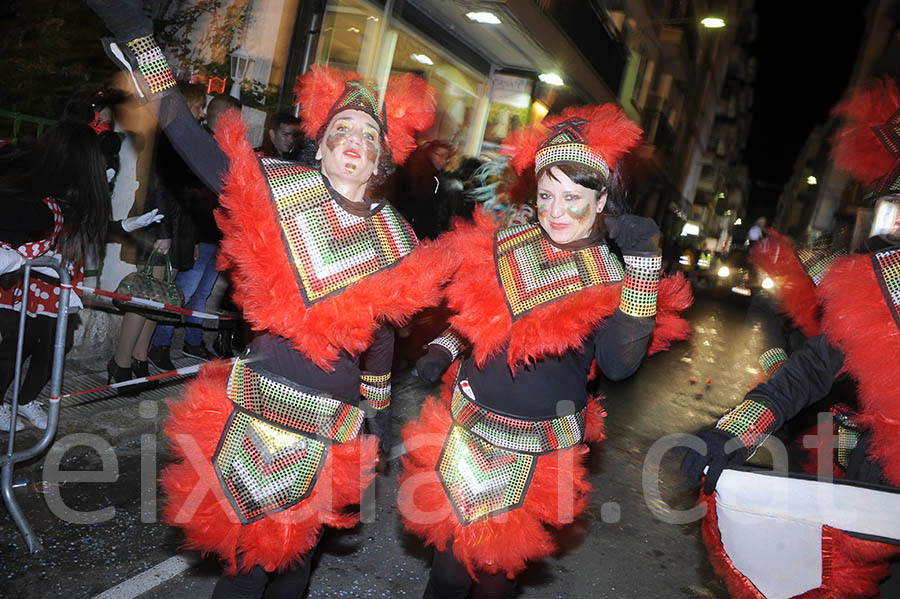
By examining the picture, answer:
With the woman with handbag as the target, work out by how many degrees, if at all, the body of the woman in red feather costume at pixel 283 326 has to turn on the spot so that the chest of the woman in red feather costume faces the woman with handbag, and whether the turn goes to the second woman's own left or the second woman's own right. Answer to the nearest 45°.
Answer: approximately 180°

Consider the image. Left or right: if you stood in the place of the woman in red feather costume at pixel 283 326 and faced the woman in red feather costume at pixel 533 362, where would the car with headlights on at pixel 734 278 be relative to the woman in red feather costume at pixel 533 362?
left

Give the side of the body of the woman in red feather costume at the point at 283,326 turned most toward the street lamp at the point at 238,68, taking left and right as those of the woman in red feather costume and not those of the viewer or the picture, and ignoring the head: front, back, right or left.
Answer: back

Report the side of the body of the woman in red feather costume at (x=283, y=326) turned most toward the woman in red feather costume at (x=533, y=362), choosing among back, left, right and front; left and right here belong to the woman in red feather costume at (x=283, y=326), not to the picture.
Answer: left

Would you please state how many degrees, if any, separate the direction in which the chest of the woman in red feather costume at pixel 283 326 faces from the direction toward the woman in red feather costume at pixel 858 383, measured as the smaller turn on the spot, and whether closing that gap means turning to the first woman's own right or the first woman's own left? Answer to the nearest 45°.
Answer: approximately 90° to the first woman's own left

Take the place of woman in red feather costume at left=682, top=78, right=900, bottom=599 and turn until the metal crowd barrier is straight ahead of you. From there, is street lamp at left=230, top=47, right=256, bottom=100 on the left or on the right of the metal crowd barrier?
right

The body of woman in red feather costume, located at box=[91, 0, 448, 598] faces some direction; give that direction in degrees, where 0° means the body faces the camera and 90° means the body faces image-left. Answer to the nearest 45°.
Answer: approximately 0°

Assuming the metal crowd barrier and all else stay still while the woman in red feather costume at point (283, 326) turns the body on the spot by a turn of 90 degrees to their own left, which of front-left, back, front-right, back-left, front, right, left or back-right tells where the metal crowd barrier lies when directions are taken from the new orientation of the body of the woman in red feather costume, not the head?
back-left
